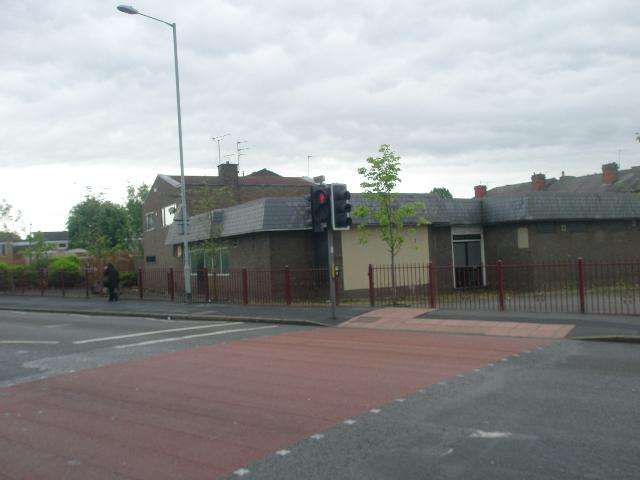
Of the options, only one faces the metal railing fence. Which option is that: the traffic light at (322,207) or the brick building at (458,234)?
the brick building

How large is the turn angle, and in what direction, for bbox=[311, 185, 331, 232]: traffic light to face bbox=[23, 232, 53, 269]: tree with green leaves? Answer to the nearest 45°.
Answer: approximately 135° to its right

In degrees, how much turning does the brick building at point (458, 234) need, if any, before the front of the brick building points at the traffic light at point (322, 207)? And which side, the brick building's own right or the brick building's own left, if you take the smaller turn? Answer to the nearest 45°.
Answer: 0° — it already faces it

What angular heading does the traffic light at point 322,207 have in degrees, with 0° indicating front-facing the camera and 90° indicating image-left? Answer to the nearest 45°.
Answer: approximately 0°

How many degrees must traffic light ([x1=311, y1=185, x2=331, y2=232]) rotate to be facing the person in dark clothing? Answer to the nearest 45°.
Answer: approximately 135° to its right

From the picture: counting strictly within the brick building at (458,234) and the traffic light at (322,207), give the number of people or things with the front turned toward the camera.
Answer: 2

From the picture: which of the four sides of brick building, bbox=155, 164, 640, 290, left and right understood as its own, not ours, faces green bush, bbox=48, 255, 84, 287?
right

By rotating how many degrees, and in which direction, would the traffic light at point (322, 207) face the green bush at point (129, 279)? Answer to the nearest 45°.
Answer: approximately 135° to its right

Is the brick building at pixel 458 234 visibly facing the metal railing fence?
yes

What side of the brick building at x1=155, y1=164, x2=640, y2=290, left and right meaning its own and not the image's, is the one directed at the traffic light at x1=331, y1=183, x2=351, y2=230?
front
